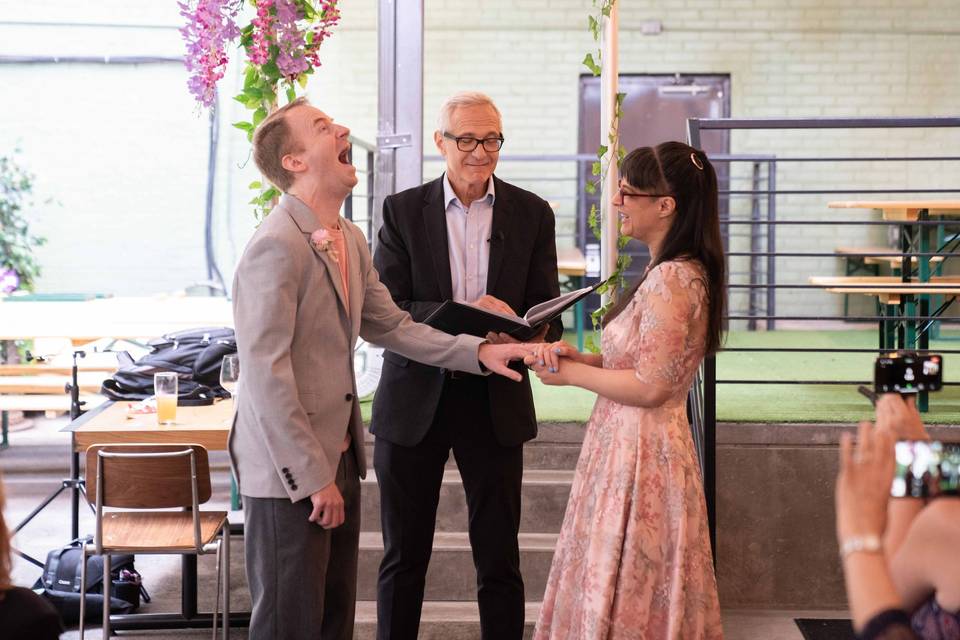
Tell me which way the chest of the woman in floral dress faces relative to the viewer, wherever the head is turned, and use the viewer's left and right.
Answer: facing to the left of the viewer

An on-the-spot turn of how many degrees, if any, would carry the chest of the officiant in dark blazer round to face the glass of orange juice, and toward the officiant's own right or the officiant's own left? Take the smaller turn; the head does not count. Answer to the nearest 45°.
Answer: approximately 135° to the officiant's own right

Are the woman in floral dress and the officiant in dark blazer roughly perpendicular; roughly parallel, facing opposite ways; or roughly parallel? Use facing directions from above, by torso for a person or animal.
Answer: roughly perpendicular

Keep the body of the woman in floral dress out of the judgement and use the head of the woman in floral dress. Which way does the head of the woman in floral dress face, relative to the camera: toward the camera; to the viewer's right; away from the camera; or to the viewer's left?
to the viewer's left

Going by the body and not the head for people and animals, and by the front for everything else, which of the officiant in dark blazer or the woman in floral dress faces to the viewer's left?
the woman in floral dress

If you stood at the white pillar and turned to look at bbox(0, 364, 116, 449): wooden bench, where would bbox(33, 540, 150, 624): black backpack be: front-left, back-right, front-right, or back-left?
front-left

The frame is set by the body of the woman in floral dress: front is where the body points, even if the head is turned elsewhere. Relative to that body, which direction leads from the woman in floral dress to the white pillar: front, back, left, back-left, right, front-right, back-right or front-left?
right

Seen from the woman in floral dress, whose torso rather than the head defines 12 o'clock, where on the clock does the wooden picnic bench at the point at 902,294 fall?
The wooden picnic bench is roughly at 4 o'clock from the woman in floral dress.

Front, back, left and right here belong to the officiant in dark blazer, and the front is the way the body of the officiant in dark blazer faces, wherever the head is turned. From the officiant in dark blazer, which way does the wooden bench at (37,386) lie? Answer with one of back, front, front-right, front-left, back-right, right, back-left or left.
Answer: back-right

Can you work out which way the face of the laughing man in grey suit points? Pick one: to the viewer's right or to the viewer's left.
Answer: to the viewer's right

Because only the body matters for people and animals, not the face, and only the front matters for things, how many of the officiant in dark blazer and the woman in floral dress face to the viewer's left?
1

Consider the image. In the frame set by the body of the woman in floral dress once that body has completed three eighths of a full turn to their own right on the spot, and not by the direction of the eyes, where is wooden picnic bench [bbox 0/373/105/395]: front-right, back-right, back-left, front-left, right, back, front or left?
left

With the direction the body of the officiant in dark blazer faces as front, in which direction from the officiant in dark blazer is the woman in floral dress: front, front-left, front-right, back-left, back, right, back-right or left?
front-left

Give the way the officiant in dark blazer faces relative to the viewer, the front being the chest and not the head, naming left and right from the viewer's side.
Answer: facing the viewer
